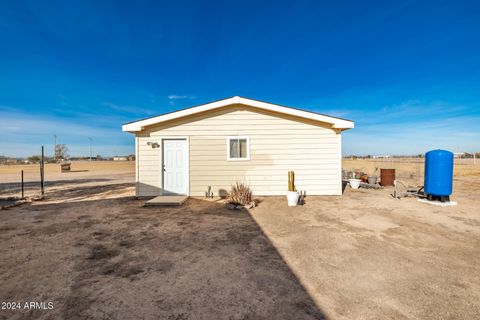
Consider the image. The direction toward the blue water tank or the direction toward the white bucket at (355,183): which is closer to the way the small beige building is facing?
the blue water tank

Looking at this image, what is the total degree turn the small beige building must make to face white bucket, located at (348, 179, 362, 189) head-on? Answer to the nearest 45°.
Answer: approximately 90° to its left

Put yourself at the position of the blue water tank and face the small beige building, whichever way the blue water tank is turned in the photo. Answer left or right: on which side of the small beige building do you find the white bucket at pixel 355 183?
right

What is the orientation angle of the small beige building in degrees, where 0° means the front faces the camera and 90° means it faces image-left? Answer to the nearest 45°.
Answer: approximately 0°

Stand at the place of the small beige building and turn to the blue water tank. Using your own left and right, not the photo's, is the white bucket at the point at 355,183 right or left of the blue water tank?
left

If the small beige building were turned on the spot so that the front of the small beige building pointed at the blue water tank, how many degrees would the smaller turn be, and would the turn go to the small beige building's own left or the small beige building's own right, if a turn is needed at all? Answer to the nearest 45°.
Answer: approximately 90° to the small beige building's own left
